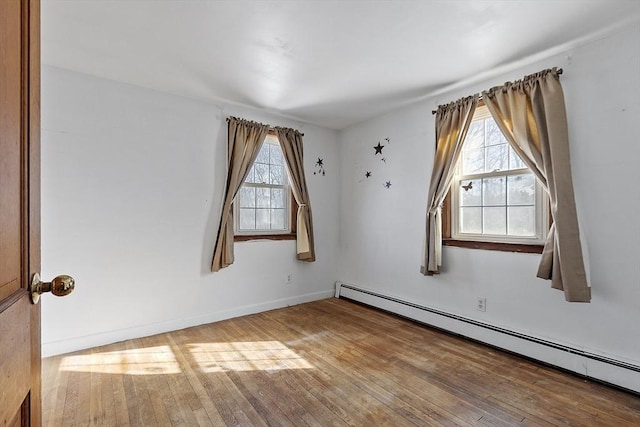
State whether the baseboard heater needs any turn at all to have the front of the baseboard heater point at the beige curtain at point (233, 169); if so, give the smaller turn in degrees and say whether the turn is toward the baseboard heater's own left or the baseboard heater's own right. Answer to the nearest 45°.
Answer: approximately 45° to the baseboard heater's own right

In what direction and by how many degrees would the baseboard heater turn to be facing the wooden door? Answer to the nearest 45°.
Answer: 0° — it already faces it

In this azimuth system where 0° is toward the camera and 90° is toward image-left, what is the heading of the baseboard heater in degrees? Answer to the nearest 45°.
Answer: approximately 45°

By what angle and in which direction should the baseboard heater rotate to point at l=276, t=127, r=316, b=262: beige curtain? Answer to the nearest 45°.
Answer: approximately 45° to its right
